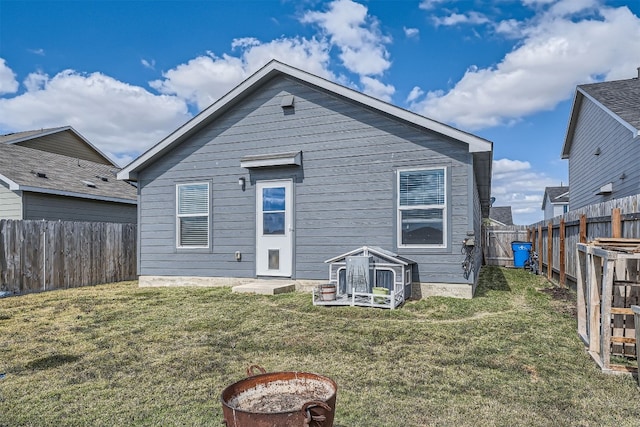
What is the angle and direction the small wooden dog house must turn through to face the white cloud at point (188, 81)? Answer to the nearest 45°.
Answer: approximately 135° to its right

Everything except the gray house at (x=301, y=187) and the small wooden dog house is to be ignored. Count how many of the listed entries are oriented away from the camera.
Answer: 1

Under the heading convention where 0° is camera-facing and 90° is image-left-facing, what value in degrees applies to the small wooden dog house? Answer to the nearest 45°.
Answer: approximately 0°

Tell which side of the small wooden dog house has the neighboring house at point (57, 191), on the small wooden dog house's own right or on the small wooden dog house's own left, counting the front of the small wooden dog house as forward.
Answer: on the small wooden dog house's own right

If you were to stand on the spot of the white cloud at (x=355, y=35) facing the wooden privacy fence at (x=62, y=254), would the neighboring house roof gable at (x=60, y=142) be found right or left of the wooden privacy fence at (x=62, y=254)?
right

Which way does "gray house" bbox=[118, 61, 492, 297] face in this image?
away from the camera

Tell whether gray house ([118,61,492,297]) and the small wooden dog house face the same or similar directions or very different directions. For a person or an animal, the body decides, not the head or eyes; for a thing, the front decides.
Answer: very different directions

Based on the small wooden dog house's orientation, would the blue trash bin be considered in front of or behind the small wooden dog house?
behind

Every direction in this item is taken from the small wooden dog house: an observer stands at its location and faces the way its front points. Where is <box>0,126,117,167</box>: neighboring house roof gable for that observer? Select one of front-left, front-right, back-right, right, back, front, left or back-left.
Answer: back-right
